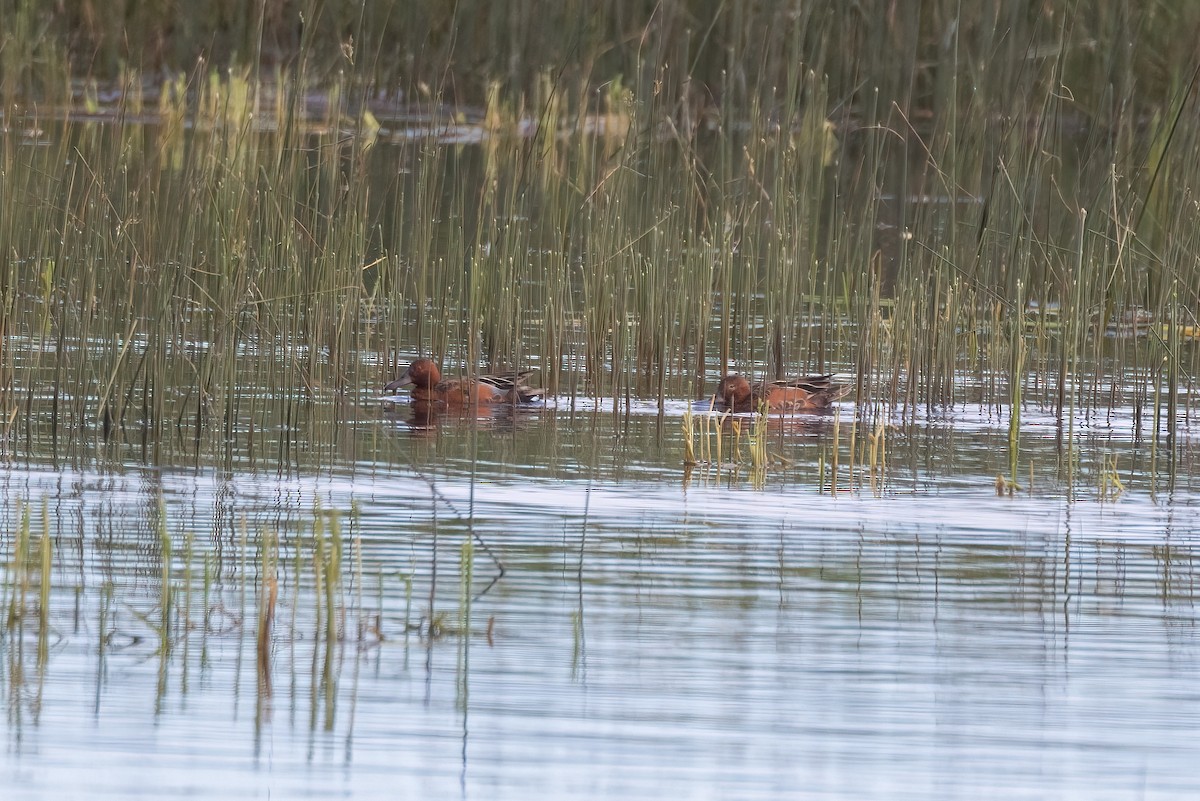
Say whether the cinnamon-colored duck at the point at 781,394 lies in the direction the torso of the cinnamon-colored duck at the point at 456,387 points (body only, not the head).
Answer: no

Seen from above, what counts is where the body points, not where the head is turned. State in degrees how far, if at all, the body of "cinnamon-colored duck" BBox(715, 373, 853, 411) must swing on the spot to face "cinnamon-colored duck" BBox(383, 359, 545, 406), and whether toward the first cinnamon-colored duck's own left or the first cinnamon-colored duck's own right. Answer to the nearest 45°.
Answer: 0° — it already faces it

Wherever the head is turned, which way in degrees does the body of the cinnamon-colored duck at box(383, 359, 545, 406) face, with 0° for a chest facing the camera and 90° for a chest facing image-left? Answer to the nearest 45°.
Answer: approximately 90°

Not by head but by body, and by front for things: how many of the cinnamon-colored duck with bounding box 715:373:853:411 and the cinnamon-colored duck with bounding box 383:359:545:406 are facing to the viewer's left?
2

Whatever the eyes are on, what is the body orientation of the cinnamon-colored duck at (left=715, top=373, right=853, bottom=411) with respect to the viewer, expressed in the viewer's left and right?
facing to the left of the viewer

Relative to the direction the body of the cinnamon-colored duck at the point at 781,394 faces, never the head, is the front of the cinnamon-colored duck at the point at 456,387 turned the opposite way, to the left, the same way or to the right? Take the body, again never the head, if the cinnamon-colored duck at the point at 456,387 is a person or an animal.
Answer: the same way
